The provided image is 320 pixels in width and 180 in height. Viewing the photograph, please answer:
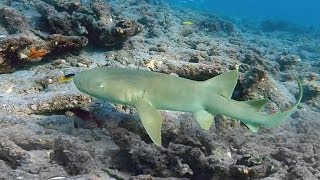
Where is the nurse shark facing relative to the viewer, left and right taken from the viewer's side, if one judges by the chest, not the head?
facing to the left of the viewer

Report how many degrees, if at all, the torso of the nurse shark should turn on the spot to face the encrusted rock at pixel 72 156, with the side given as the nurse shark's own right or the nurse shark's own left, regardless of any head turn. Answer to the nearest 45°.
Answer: approximately 45° to the nurse shark's own left

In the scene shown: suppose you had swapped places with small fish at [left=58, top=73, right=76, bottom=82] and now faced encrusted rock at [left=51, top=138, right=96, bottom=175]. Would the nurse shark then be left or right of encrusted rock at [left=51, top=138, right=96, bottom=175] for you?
left

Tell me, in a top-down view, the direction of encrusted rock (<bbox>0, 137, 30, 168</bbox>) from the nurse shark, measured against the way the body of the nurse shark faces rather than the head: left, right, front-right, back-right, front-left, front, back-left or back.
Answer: front-left

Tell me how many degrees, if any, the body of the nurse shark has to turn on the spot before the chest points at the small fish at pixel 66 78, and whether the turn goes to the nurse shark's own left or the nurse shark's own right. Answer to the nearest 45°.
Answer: approximately 45° to the nurse shark's own right

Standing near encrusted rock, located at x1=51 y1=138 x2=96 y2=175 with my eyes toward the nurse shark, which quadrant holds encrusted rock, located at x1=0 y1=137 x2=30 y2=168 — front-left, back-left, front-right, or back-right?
back-left
